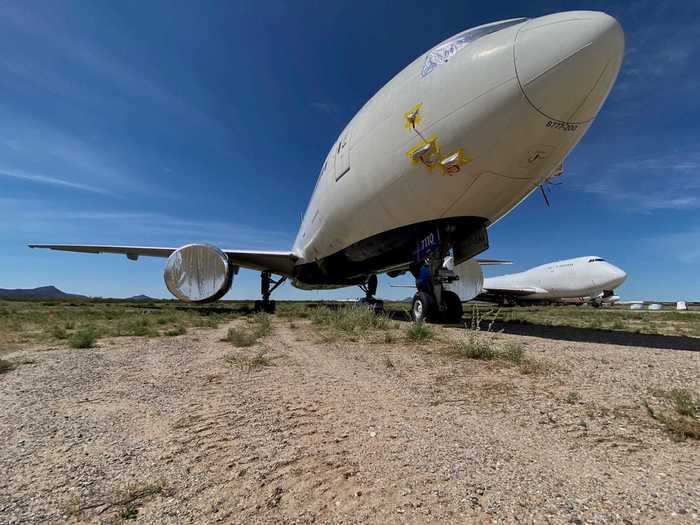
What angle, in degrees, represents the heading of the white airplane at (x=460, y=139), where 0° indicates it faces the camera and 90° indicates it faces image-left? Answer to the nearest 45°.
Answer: approximately 315°

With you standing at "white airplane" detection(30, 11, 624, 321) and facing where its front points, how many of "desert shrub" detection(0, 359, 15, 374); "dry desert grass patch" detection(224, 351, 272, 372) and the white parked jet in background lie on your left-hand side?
1

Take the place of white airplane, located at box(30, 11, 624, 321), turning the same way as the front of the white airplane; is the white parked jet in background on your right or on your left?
on your left
